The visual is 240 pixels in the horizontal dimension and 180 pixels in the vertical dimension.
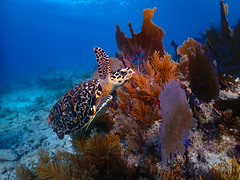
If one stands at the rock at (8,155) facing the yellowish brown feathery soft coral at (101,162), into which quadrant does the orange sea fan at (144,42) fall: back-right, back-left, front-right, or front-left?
front-left

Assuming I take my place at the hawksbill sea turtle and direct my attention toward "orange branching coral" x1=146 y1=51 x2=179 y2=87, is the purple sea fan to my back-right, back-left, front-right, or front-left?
front-right

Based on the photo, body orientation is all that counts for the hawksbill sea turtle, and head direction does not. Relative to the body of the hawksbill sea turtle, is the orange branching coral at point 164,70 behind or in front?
in front

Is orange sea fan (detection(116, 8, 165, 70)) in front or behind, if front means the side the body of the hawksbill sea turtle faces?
in front

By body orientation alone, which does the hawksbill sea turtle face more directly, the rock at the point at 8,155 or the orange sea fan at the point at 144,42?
the orange sea fan

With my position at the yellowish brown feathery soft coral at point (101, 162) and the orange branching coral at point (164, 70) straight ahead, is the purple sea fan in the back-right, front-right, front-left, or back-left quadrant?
front-right

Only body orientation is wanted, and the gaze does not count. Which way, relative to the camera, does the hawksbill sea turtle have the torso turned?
to the viewer's right

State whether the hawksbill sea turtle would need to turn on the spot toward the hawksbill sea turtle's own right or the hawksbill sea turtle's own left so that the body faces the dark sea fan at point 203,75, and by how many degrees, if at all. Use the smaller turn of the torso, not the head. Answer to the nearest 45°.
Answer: approximately 45° to the hawksbill sea turtle's own right

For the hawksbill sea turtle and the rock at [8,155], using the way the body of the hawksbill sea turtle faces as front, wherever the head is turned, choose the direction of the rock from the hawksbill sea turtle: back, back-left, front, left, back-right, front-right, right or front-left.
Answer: back-left
